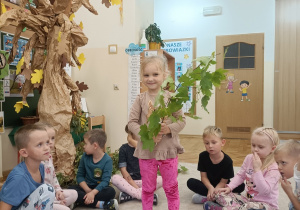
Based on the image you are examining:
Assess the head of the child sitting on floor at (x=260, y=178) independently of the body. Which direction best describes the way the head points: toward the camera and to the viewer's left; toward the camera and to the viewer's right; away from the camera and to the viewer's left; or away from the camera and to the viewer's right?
toward the camera and to the viewer's left

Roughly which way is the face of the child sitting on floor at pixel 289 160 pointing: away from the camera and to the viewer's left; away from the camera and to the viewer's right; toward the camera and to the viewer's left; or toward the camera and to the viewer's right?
toward the camera and to the viewer's left

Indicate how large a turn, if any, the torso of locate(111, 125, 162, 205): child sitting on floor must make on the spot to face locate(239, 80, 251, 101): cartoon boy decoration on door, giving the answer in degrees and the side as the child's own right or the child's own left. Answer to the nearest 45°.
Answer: approximately 135° to the child's own left

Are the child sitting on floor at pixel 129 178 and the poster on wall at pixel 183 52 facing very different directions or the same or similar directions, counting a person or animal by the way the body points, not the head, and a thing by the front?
same or similar directions

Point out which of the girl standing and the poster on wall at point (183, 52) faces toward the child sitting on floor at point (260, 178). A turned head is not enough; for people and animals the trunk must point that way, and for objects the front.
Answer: the poster on wall

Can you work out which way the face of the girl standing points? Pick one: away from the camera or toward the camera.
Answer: toward the camera

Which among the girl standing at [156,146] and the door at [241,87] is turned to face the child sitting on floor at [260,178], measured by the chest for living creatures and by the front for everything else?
the door

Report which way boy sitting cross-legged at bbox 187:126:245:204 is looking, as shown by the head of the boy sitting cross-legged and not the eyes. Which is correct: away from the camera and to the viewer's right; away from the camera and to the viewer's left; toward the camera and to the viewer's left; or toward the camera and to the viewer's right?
toward the camera and to the viewer's left

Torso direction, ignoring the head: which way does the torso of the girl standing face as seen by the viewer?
toward the camera

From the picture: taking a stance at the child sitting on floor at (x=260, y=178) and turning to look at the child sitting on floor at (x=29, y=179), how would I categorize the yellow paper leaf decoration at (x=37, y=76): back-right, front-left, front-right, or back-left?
front-right

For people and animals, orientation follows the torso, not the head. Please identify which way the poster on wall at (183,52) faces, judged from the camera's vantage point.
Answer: facing the viewer

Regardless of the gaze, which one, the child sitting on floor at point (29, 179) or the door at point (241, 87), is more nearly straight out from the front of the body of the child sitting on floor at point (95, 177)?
the child sitting on floor

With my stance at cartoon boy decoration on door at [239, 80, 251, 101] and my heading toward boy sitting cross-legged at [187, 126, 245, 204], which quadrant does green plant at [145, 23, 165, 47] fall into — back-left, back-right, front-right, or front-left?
front-right

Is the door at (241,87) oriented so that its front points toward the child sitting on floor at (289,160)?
yes

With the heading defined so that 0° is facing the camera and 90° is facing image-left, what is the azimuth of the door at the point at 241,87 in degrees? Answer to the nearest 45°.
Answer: approximately 0°

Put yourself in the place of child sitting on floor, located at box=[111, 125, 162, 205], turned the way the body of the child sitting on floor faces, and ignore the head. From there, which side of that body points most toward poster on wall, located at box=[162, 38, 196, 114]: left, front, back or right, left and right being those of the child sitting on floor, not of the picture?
back
